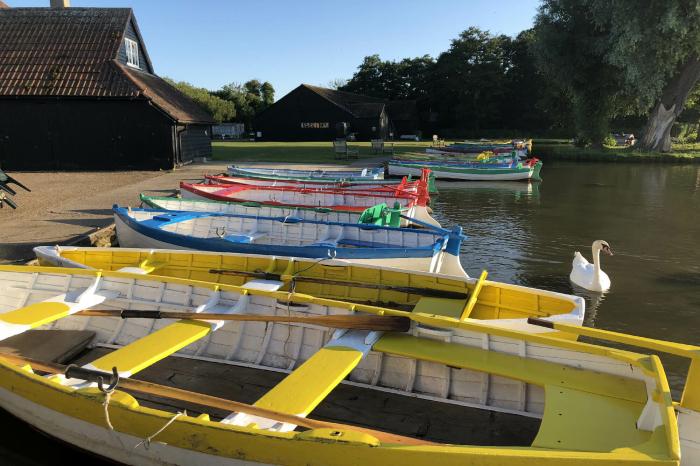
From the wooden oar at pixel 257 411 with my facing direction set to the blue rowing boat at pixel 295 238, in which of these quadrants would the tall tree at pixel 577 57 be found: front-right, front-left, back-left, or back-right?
front-right

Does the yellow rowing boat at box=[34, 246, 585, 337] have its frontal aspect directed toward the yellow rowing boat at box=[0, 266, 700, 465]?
no

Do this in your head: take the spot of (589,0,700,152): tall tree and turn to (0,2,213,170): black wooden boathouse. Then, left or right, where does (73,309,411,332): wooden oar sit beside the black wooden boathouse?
left

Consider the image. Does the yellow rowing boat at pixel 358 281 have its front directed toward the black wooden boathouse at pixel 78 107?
no

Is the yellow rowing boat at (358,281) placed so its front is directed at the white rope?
no

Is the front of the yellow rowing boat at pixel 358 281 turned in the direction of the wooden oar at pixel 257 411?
no
